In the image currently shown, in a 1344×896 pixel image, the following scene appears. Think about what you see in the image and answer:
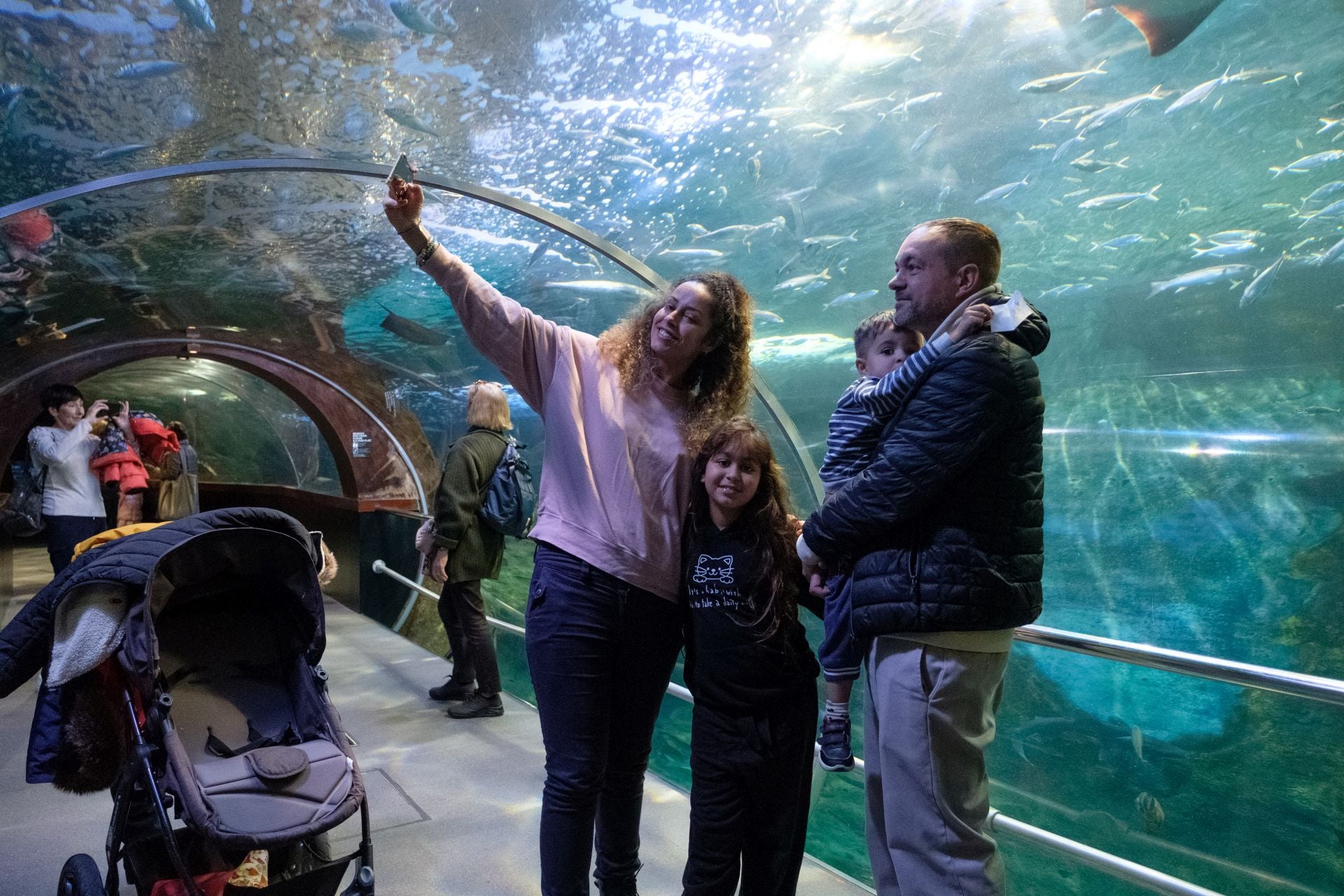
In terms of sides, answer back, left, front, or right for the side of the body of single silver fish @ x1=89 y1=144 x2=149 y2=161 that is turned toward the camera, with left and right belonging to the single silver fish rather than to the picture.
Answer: left

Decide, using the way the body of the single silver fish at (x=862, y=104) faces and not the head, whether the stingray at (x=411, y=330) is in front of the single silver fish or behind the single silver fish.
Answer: in front

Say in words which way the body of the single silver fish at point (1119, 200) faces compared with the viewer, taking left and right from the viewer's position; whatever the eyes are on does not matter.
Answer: facing to the left of the viewer

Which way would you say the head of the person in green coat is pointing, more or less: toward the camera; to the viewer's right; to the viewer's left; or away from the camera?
away from the camera
